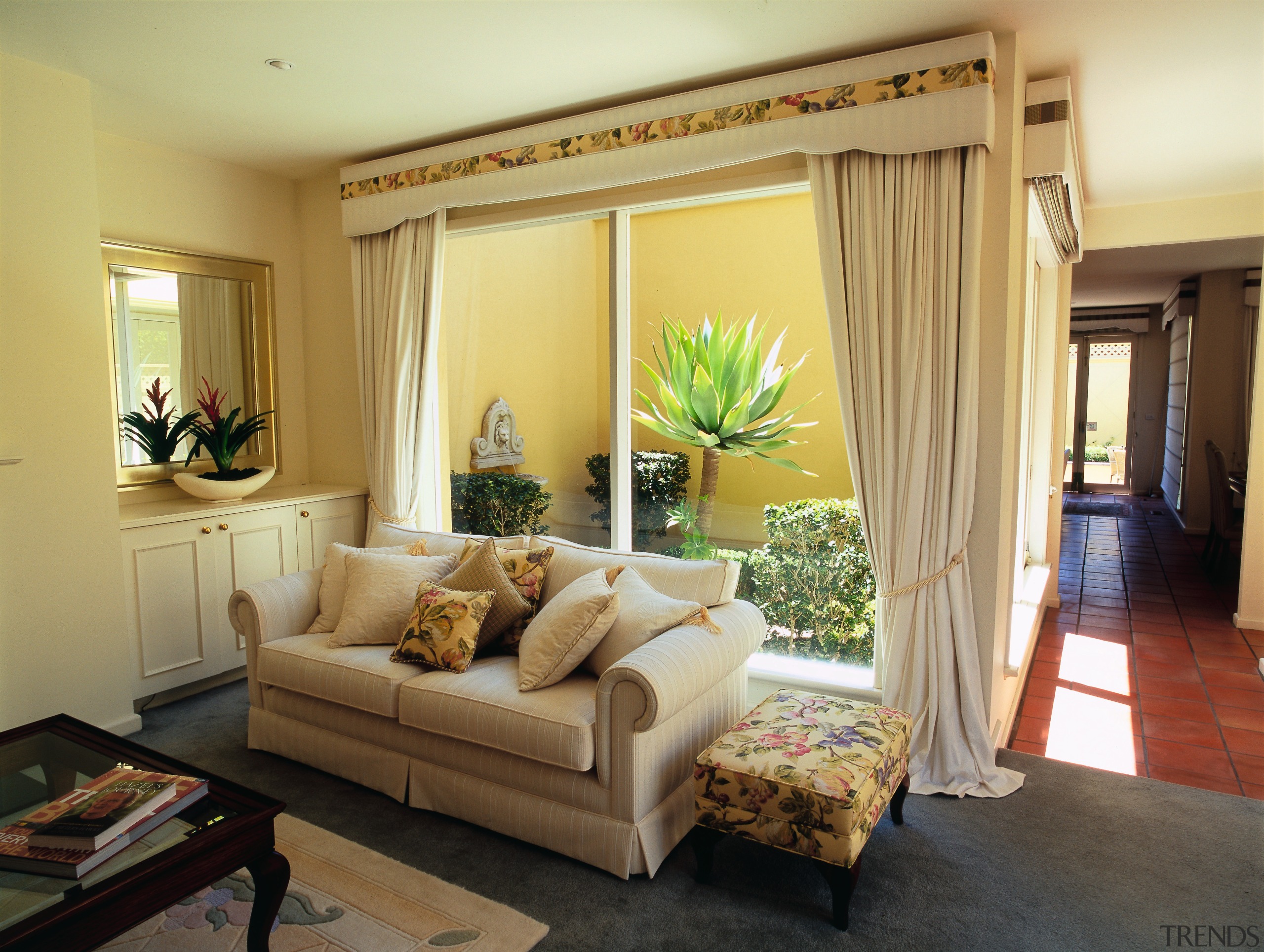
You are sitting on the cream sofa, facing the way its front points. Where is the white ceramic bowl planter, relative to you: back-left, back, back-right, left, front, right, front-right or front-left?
right

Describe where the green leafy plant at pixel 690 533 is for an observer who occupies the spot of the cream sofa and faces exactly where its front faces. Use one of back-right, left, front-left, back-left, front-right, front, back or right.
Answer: back

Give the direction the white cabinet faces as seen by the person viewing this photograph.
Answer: facing the viewer and to the right of the viewer

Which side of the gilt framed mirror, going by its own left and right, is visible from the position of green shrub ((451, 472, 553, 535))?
left

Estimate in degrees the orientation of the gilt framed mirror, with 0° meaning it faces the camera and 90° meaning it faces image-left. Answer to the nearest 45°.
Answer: approximately 315°

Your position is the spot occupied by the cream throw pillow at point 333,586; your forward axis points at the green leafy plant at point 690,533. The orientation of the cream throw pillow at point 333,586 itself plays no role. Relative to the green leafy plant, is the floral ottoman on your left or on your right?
right

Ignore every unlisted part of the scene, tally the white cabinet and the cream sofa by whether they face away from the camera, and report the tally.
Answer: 0

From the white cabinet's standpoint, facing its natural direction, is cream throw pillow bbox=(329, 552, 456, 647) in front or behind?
in front

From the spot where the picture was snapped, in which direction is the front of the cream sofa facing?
facing the viewer and to the left of the viewer

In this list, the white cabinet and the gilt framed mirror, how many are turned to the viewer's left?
0

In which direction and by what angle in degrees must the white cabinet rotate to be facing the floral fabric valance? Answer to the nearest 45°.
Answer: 0° — it already faces it
